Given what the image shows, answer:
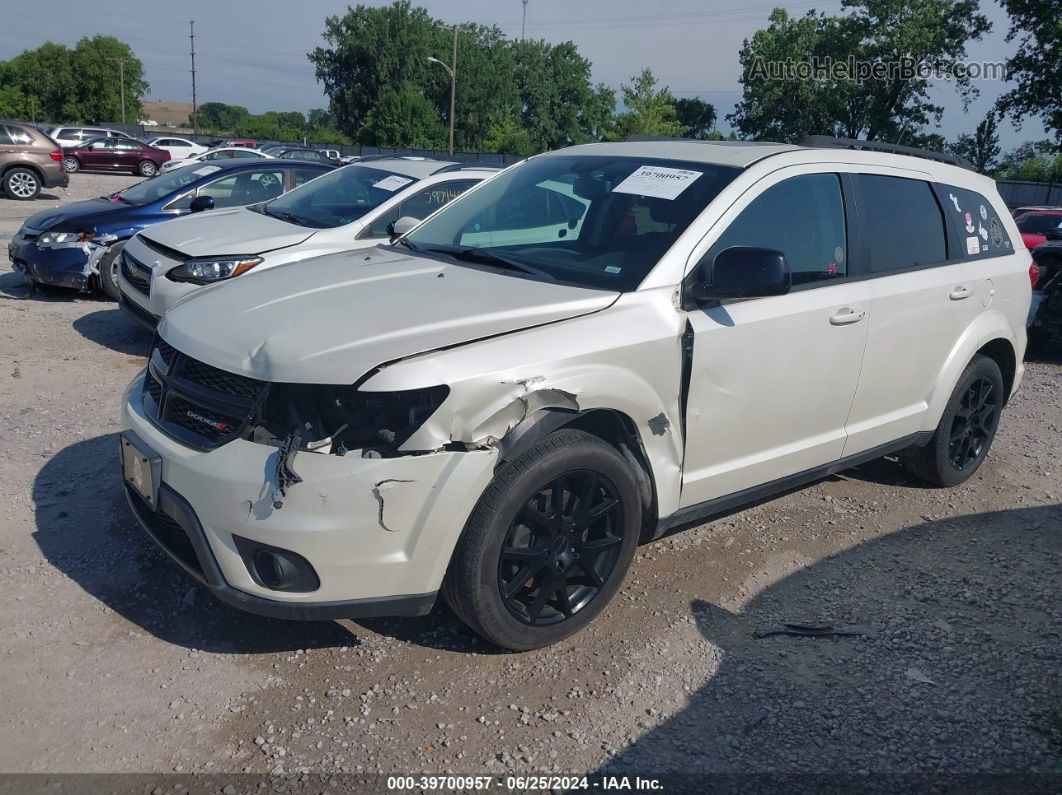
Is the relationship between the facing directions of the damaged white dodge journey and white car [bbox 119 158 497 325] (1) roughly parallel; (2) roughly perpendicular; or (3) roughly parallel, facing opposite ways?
roughly parallel

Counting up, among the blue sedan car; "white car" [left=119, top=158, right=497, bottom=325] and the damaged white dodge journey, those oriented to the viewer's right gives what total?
0

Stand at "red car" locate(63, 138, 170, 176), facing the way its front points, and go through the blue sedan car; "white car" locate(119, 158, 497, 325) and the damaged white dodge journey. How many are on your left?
3

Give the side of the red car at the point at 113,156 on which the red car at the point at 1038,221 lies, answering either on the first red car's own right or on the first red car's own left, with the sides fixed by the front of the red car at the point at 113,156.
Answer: on the first red car's own left

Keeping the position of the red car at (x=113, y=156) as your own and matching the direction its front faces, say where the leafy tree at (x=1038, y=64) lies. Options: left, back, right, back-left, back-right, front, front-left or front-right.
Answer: back

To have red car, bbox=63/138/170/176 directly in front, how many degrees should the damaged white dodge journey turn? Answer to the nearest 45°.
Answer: approximately 90° to its right

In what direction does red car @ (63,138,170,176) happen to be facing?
to the viewer's left

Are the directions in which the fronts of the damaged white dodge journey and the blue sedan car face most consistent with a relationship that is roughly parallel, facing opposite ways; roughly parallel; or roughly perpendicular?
roughly parallel

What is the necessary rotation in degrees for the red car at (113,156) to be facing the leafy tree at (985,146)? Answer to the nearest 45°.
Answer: approximately 180°

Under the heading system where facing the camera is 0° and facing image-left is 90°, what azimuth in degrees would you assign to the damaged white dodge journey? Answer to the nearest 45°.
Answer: approximately 45°

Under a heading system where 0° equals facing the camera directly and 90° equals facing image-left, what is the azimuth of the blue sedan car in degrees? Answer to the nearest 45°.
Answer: approximately 45°

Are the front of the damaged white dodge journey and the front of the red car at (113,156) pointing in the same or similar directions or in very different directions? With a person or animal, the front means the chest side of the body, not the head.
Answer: same or similar directions

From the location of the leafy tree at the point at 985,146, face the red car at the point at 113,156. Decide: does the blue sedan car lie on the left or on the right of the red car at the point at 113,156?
left

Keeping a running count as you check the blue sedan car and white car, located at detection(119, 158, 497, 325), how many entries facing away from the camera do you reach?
0

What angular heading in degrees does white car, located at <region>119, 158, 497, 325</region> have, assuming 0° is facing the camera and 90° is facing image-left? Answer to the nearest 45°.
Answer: approximately 45°

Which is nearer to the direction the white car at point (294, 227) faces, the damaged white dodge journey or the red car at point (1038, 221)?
the damaged white dodge journey
